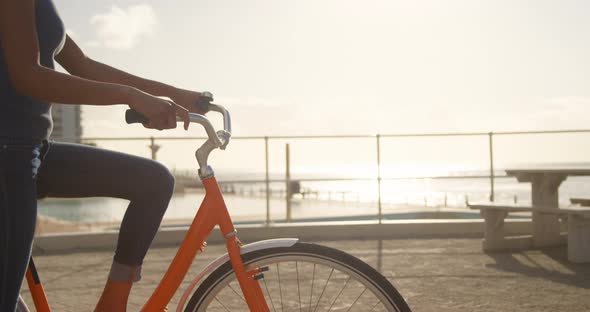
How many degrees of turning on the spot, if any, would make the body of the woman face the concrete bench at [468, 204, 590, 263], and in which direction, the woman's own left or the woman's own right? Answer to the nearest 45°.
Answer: approximately 45° to the woman's own left

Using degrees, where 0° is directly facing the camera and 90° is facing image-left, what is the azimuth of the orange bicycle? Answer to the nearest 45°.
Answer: approximately 270°

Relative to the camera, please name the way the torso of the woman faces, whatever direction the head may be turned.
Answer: to the viewer's right

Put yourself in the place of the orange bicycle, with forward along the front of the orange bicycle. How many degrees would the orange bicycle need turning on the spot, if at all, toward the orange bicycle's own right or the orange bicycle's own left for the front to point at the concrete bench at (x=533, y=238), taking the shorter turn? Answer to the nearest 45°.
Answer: approximately 45° to the orange bicycle's own left
